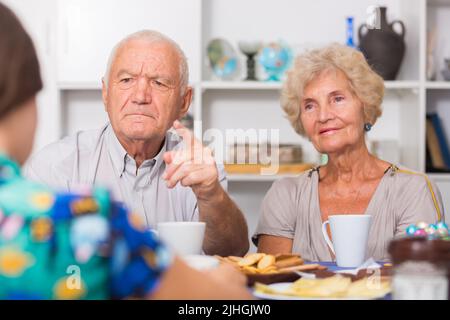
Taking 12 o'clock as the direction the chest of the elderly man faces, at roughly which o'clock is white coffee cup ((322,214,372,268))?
The white coffee cup is roughly at 11 o'clock from the elderly man.

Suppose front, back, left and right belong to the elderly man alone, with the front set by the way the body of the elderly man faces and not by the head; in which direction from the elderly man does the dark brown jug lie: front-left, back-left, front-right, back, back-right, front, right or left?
back-left

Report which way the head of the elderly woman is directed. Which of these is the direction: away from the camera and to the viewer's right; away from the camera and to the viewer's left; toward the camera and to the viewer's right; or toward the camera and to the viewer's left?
toward the camera and to the viewer's left

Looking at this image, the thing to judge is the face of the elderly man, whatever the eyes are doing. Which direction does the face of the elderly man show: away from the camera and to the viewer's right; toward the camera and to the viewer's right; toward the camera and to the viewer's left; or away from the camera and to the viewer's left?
toward the camera and to the viewer's left

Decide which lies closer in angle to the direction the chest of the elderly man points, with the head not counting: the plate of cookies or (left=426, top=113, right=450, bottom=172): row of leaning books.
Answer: the plate of cookies

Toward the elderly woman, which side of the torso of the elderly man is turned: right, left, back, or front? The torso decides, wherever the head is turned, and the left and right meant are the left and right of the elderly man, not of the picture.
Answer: left

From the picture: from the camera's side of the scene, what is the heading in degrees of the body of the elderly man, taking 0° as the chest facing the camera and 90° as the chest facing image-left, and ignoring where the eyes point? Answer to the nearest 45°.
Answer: approximately 0°

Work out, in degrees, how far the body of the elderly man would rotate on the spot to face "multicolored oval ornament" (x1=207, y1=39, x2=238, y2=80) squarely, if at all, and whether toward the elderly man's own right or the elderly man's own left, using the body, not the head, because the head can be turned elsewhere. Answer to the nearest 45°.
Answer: approximately 180°

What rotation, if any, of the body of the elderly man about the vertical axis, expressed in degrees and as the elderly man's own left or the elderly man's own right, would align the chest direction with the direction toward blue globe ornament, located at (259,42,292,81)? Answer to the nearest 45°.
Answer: approximately 135° to the elderly man's own left

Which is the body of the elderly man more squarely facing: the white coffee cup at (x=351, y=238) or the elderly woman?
the white coffee cup

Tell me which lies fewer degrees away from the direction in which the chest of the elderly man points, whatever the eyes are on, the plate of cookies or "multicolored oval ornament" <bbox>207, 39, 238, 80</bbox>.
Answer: the plate of cookies
